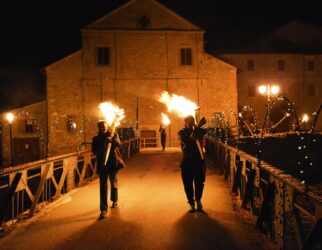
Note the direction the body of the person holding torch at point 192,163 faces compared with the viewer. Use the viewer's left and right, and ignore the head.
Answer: facing the viewer

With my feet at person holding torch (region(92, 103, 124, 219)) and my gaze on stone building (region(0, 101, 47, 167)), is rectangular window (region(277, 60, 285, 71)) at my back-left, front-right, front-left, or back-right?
front-right

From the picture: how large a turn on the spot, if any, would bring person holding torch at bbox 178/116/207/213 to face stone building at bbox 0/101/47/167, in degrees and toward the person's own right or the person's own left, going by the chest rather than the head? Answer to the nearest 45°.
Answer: approximately 135° to the person's own right

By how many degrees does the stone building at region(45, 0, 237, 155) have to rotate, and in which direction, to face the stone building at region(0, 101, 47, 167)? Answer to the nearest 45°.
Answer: approximately 90° to its right

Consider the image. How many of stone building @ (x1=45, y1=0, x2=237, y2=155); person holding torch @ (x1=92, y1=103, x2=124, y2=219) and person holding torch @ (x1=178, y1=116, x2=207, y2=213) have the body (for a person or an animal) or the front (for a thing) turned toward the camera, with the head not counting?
3

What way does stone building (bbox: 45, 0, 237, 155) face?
toward the camera

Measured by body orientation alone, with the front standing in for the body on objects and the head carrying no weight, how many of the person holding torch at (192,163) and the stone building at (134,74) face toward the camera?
2

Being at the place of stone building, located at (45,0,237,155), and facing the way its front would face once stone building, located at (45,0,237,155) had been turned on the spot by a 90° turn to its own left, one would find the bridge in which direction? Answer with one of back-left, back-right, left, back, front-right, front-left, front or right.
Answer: right

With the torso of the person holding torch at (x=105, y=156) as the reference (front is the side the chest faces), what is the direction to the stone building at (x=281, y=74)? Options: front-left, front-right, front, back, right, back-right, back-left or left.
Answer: back-left

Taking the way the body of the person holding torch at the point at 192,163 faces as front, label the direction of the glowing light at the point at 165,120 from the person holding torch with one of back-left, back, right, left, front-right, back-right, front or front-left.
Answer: back

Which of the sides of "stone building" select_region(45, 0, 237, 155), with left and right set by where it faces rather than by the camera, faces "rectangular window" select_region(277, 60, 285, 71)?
left

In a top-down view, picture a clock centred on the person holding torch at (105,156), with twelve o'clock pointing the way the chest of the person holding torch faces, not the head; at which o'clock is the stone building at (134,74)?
The stone building is roughly at 6 o'clock from the person holding torch.

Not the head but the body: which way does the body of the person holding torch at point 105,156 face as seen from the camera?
toward the camera
